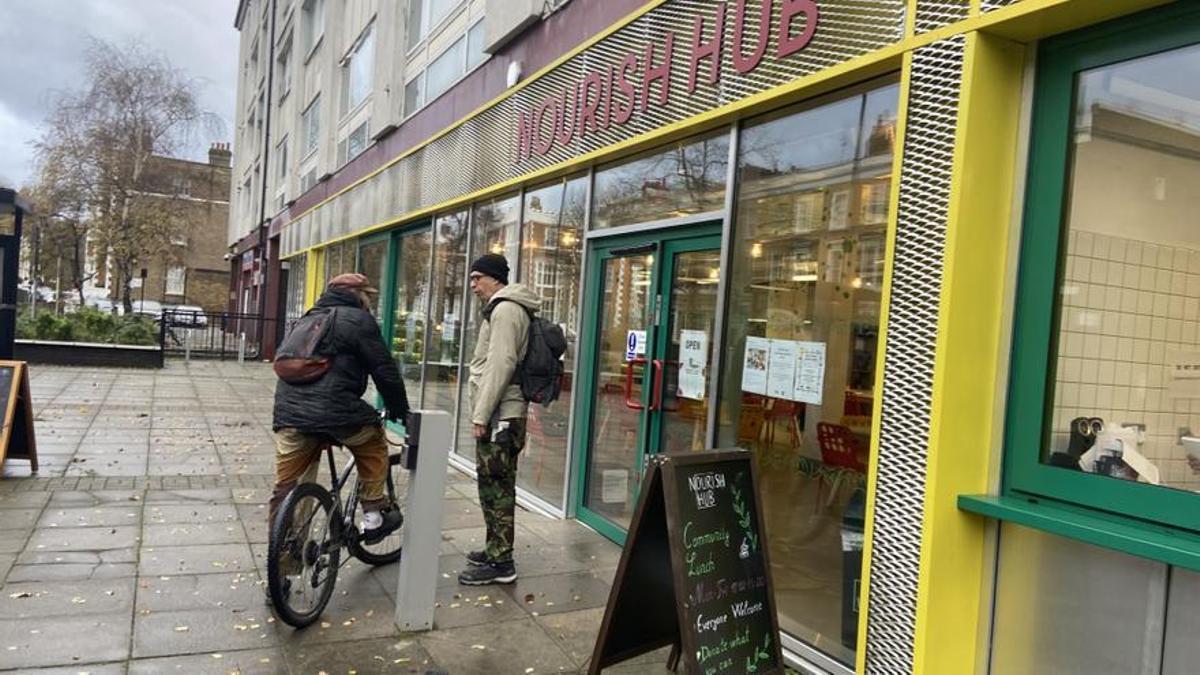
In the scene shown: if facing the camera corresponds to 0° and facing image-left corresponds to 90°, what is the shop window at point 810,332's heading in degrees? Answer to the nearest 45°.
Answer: approximately 45°

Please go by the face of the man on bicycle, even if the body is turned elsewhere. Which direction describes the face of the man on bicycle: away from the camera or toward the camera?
away from the camera

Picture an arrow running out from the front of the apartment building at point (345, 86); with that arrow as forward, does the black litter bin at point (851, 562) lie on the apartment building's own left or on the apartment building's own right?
on the apartment building's own left

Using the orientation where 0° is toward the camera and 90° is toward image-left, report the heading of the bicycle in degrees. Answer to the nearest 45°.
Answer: approximately 225°

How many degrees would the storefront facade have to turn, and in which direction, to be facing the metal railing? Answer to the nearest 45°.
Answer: approximately 90° to its right

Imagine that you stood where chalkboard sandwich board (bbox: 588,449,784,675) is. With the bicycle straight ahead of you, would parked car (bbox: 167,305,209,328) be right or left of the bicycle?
right

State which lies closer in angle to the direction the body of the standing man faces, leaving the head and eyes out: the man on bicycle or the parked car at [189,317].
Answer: the man on bicycle

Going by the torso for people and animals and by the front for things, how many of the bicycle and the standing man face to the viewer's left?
1

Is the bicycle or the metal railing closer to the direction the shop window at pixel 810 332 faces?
the bicycle

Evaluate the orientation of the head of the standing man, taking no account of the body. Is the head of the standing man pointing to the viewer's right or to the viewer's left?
to the viewer's left

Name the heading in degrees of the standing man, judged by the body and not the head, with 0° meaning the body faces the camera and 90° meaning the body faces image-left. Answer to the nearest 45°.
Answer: approximately 90°

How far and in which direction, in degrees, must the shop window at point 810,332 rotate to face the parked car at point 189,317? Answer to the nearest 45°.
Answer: approximately 90° to its right

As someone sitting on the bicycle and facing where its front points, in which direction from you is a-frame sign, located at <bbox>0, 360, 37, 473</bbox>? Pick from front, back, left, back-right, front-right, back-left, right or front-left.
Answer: left
